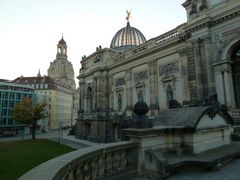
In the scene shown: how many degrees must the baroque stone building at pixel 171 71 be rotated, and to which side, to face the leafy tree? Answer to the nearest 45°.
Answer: approximately 90° to its right

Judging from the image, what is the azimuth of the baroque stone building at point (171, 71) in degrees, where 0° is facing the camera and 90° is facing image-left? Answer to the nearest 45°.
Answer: approximately 45°

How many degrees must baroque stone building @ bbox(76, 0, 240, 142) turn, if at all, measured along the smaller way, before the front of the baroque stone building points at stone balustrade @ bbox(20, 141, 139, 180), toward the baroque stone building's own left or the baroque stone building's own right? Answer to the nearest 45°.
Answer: approximately 45° to the baroque stone building's own left

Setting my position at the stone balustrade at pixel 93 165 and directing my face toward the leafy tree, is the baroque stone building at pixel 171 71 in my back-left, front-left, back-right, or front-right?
front-right
